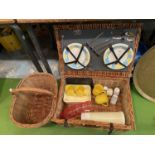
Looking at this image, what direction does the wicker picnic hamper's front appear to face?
toward the camera
